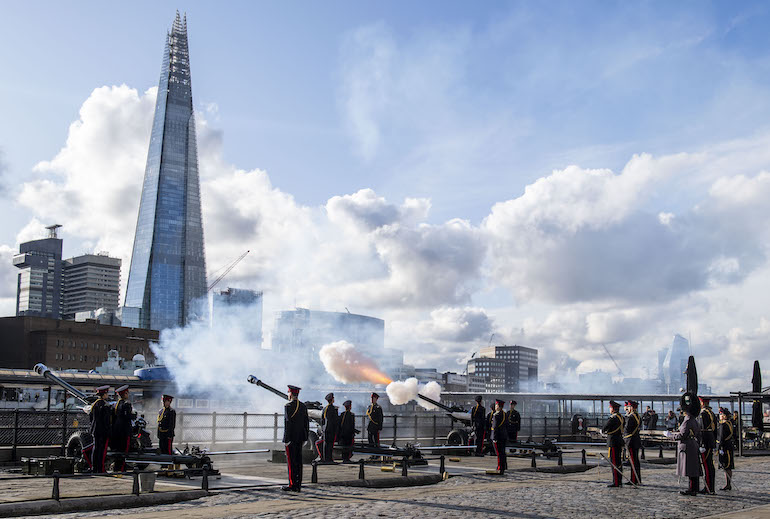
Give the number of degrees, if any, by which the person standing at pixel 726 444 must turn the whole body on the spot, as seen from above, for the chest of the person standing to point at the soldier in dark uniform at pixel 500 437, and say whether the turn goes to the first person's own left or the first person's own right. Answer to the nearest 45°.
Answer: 0° — they already face them

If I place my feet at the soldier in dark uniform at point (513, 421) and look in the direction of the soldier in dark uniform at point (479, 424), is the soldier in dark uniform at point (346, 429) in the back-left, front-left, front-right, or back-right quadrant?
front-right

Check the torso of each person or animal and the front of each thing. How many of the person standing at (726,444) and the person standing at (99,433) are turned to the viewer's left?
1

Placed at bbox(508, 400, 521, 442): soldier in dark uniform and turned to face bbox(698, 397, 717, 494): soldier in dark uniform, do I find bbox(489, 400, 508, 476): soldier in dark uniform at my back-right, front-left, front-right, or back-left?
front-right

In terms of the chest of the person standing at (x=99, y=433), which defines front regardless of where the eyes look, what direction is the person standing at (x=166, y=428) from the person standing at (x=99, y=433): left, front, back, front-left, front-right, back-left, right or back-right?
front

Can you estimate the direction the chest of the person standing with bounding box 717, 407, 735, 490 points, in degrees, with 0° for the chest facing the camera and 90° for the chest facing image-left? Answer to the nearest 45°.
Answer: approximately 90°

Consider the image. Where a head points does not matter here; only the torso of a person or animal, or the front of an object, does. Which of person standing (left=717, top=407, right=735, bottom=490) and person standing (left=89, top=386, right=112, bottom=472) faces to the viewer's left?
person standing (left=717, top=407, right=735, bottom=490)

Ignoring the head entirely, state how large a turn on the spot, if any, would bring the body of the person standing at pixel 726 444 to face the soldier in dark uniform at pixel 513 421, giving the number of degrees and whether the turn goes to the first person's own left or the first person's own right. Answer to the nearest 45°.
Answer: approximately 45° to the first person's own right

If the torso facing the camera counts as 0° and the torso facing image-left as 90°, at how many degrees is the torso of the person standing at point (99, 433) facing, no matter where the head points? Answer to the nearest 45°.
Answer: approximately 225°

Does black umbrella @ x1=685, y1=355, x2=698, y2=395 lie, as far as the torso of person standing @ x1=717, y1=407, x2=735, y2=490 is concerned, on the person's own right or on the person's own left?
on the person's own right

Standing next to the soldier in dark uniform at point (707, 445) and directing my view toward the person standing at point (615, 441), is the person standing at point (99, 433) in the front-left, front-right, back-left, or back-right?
front-left

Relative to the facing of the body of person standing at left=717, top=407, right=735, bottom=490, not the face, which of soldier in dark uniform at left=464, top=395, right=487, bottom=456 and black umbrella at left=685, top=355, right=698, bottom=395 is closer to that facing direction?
the soldier in dark uniform

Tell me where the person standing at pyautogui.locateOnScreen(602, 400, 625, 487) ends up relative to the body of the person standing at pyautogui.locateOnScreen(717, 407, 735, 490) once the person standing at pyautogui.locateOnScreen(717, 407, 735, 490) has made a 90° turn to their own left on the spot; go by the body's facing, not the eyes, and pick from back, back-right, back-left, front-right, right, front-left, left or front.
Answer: front-right

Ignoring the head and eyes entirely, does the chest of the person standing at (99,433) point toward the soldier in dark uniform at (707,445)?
no
